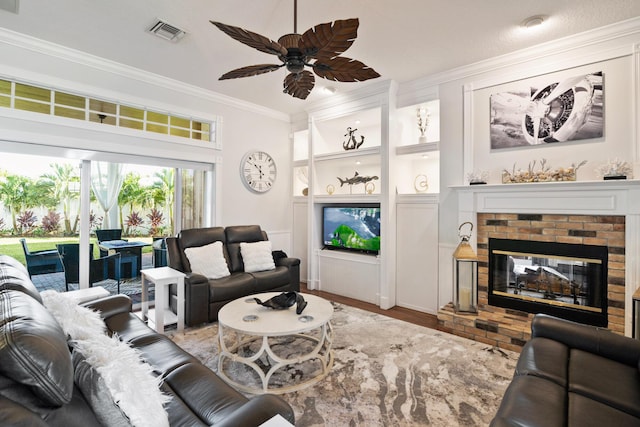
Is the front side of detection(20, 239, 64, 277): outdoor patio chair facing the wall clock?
yes

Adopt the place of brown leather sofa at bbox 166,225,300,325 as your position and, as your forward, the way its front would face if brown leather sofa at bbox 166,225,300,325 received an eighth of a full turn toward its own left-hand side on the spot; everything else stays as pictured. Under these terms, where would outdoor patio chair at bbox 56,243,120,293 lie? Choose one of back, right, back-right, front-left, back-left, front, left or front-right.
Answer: back

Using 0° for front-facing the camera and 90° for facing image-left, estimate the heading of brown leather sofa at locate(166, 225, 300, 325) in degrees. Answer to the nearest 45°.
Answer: approximately 315°

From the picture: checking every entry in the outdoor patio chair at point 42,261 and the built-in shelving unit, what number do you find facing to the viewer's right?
1

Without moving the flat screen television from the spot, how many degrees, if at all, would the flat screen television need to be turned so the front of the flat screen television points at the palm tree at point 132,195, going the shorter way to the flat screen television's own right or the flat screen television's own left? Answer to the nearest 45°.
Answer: approximately 45° to the flat screen television's own right

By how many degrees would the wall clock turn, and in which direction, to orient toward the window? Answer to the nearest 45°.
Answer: approximately 90° to its right

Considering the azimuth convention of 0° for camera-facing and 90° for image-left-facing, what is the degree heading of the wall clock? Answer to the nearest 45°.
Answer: approximately 315°

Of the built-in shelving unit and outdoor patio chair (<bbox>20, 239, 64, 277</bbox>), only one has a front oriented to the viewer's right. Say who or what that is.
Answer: the outdoor patio chair
